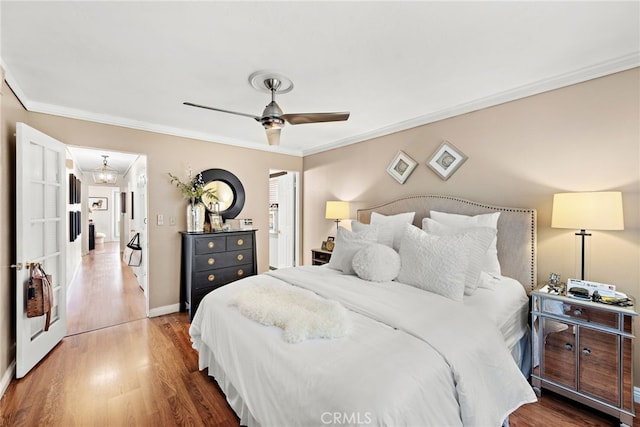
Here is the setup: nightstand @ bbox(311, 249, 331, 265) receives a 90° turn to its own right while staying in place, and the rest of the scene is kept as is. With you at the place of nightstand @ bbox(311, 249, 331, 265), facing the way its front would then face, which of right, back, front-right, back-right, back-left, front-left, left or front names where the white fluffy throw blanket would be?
back-left

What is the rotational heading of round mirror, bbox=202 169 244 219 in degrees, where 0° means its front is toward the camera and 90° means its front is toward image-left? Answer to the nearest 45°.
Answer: approximately 0°

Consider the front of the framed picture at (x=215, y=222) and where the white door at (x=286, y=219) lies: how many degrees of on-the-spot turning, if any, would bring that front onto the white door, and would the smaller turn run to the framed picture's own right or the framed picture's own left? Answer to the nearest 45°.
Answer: approximately 135° to the framed picture's own left

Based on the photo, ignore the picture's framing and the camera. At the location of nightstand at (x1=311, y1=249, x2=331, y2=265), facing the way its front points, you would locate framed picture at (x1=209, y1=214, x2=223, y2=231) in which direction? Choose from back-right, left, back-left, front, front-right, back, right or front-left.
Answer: front-right

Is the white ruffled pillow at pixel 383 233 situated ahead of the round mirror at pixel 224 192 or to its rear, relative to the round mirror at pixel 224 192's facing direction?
ahead

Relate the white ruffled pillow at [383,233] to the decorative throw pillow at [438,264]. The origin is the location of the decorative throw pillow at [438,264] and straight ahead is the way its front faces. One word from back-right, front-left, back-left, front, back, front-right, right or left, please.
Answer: right

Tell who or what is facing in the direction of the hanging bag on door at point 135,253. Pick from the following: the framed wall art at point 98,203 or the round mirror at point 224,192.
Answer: the framed wall art

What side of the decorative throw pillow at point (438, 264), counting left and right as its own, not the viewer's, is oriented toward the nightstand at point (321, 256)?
right

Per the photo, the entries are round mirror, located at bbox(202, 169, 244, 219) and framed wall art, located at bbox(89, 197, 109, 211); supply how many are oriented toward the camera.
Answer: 2

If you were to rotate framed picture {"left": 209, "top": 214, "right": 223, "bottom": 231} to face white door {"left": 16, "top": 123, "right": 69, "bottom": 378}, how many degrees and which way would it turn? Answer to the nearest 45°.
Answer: approximately 45° to its right

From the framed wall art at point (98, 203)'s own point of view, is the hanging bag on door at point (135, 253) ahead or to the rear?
ahead

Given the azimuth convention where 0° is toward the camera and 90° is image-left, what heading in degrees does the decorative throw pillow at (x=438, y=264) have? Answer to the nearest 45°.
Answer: approximately 45°

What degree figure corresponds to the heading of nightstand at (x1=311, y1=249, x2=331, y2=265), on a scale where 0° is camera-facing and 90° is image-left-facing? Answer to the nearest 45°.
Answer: approximately 45°

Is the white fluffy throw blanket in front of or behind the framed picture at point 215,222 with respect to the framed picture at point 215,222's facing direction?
in front

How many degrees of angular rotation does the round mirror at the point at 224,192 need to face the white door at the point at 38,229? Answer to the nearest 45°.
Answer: approximately 45° to its right
